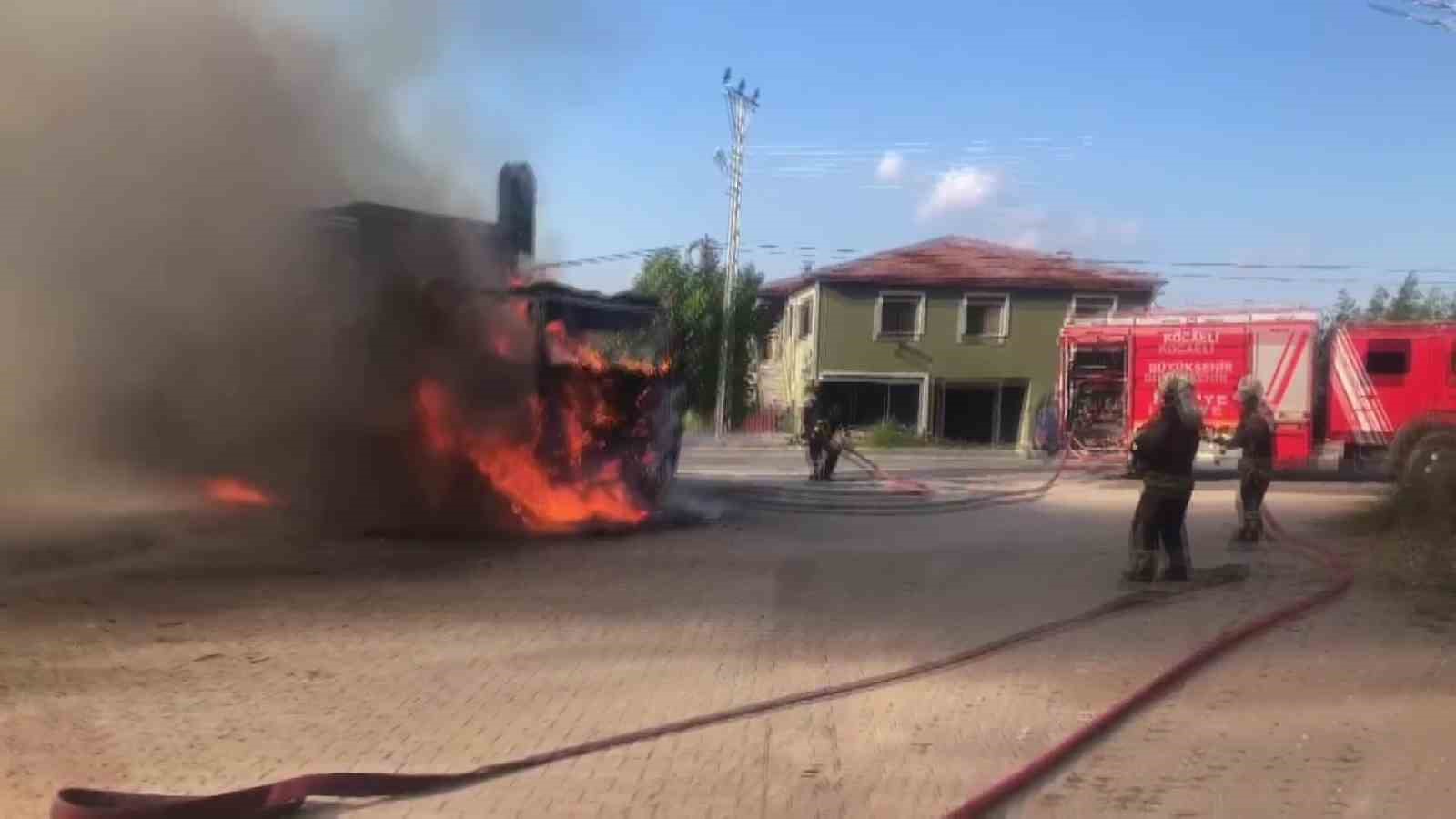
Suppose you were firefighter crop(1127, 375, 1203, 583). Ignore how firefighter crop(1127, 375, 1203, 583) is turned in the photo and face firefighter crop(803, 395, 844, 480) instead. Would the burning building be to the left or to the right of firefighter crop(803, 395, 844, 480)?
left

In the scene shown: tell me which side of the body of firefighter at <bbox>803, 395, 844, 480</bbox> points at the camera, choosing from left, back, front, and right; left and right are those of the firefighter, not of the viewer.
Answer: left

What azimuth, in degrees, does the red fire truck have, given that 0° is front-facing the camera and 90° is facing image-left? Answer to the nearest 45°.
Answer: approximately 270°

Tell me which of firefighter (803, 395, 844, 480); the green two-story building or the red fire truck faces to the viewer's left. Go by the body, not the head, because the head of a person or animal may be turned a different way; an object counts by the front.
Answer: the firefighter

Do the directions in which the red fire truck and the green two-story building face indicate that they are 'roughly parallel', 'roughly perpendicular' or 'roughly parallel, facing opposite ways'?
roughly perpendicular

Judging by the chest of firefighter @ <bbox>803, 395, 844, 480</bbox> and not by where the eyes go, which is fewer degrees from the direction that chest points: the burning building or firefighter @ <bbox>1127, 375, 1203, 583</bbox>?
the burning building

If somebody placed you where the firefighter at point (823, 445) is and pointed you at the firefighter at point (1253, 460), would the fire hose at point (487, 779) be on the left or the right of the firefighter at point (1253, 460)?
right

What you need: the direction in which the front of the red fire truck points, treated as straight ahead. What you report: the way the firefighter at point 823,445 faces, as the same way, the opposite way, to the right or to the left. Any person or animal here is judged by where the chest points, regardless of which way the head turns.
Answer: the opposite way

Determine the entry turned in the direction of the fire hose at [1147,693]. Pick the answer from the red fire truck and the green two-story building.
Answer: the green two-story building

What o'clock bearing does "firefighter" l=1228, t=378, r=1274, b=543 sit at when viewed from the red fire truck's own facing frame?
The firefighter is roughly at 3 o'clock from the red fire truck.

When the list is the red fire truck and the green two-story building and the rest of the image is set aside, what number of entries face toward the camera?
1

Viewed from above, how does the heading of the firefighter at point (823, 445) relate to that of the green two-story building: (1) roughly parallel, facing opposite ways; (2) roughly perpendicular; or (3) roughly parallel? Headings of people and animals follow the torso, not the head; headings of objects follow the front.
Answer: roughly perpendicular
